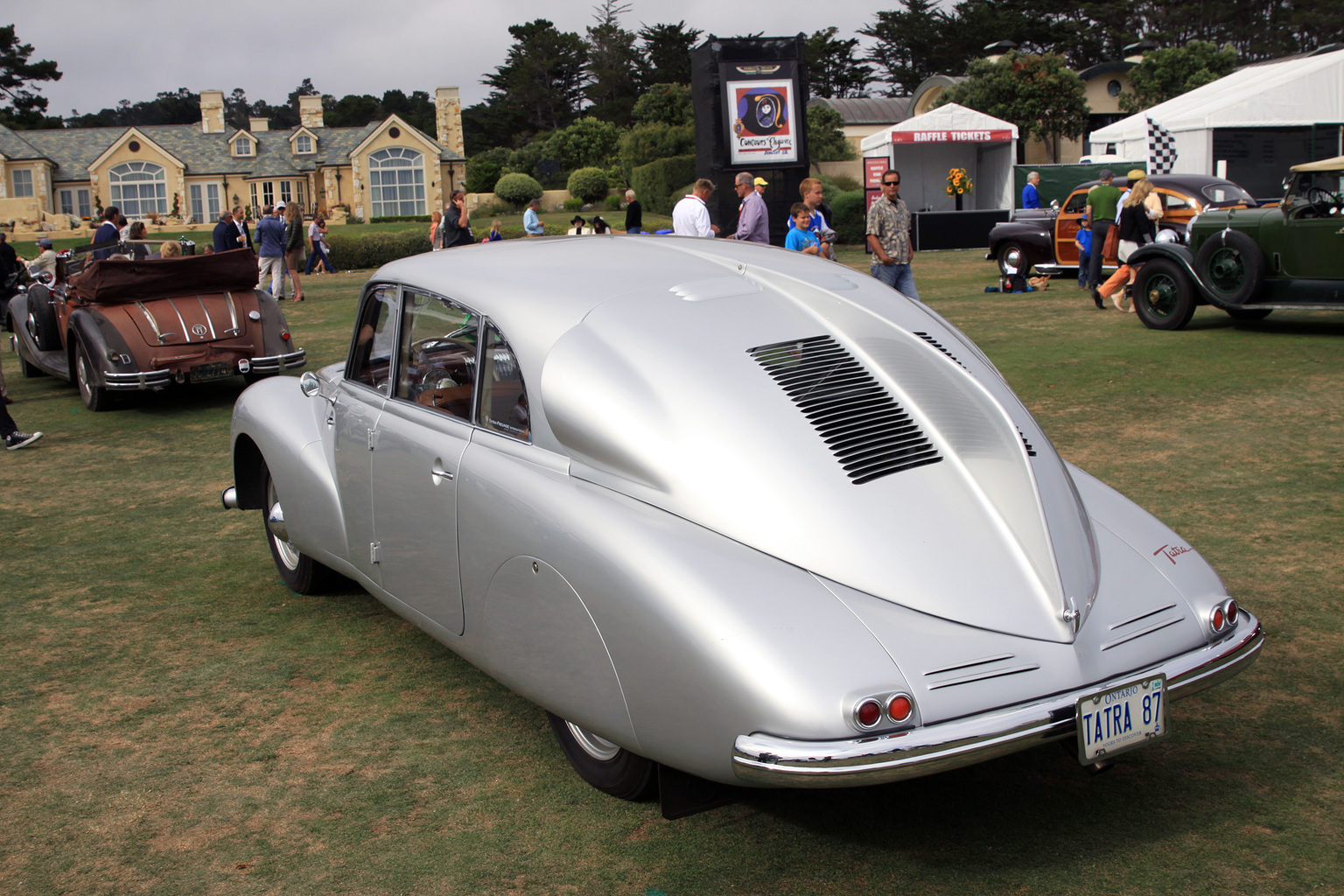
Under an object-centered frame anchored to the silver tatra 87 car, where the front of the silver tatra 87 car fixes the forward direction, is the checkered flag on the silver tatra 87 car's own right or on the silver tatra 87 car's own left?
on the silver tatra 87 car's own right

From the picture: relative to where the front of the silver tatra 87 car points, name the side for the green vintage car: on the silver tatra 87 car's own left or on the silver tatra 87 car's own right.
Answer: on the silver tatra 87 car's own right

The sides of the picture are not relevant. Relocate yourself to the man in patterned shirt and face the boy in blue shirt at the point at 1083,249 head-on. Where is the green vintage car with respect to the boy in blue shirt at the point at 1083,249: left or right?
right

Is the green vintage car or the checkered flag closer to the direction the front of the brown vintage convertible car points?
the checkered flag

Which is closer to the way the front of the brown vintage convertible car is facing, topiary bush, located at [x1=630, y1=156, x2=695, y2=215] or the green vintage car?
the topiary bush

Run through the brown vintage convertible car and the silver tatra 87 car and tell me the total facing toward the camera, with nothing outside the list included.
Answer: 0

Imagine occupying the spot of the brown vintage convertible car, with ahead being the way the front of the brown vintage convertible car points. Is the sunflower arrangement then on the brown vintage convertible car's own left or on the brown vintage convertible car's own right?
on the brown vintage convertible car's own right

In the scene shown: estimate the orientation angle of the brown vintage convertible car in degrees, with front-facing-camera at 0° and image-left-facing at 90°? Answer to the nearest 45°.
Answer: approximately 135°

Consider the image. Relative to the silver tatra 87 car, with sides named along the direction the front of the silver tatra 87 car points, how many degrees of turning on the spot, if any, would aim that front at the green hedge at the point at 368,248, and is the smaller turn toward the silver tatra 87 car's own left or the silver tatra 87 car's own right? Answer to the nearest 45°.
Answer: approximately 45° to the silver tatra 87 car's own right

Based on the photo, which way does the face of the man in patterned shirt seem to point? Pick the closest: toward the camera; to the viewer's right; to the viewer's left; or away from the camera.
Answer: toward the camera

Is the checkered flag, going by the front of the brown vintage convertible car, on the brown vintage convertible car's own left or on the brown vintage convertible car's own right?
on the brown vintage convertible car's own right

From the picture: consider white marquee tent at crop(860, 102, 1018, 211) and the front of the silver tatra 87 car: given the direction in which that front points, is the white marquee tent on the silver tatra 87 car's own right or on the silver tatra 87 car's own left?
on the silver tatra 87 car's own right

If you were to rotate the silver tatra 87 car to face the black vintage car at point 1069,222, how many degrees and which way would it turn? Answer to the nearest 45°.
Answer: approximately 45° to its right

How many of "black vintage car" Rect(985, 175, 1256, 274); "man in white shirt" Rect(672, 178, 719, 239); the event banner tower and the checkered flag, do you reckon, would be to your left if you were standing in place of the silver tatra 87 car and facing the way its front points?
0

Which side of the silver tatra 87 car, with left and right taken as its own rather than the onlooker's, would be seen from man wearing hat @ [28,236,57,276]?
front

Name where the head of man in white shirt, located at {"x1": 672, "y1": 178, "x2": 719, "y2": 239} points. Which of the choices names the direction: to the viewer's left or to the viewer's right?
to the viewer's right
